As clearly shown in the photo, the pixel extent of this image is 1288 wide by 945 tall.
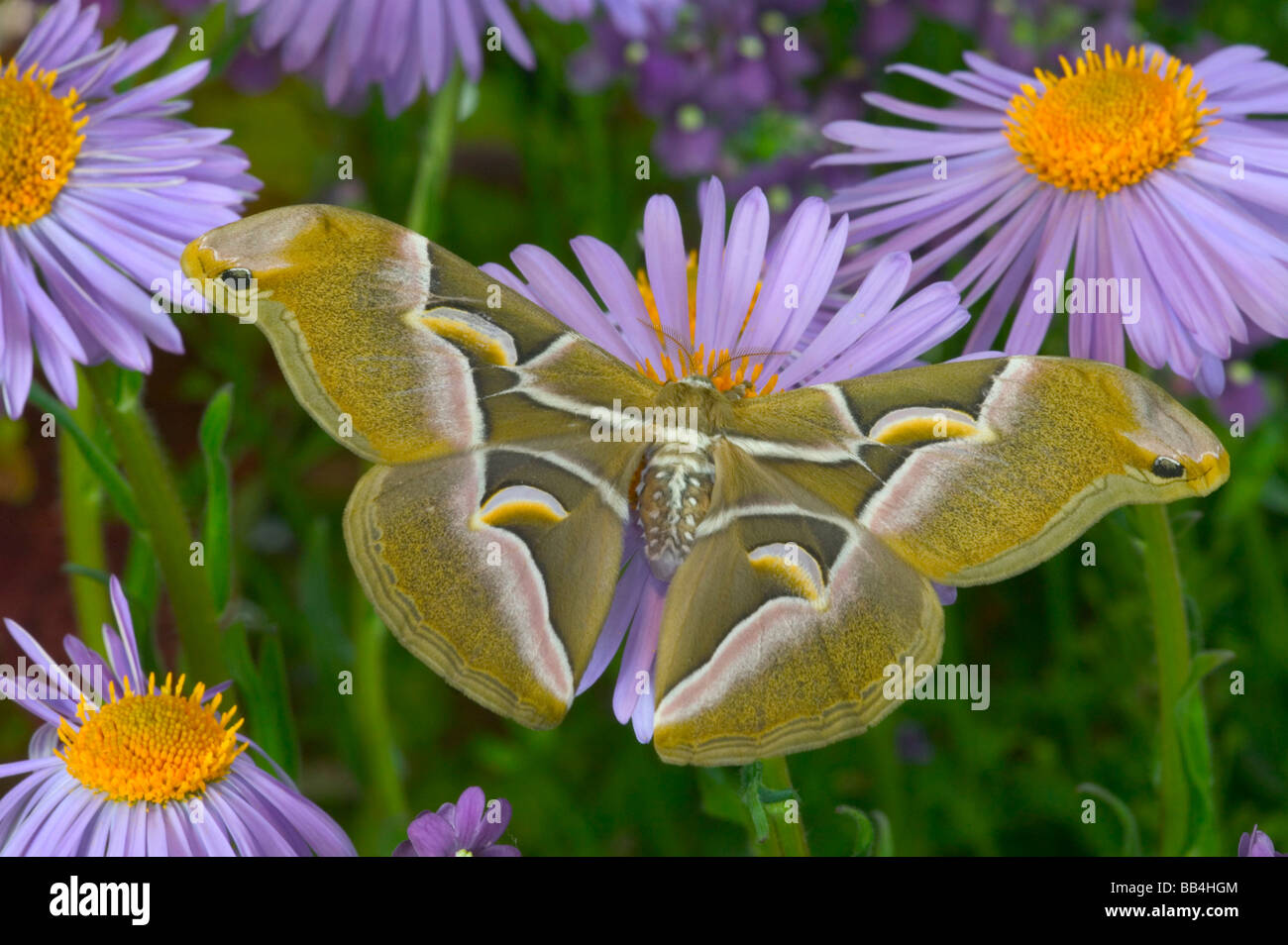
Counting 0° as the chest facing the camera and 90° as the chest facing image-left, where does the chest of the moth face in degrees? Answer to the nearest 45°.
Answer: approximately 180°

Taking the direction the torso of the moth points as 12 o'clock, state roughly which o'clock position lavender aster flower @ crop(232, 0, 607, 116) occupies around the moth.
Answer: The lavender aster flower is roughly at 11 o'clock from the moth.
